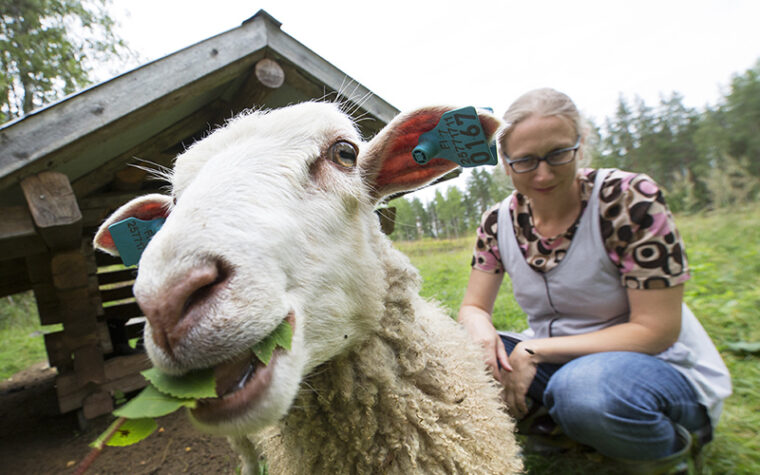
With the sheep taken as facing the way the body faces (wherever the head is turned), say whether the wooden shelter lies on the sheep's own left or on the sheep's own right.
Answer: on the sheep's own right

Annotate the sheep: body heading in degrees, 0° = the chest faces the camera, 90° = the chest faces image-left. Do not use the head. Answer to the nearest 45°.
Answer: approximately 45°

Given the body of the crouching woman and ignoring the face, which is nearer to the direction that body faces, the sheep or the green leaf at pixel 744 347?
the sheep

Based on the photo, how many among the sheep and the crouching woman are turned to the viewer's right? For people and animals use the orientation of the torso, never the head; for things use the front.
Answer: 0

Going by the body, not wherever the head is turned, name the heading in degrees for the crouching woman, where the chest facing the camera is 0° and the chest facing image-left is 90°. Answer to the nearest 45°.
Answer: approximately 45°

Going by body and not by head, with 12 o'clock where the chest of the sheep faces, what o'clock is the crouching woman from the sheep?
The crouching woman is roughly at 7 o'clock from the sheep.

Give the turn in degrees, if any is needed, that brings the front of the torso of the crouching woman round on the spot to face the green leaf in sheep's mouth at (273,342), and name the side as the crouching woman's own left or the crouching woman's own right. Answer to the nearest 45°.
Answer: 0° — they already face it

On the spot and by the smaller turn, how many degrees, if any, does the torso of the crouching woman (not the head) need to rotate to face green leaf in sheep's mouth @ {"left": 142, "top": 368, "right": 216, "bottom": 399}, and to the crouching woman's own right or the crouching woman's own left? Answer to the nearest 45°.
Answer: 0° — they already face it
